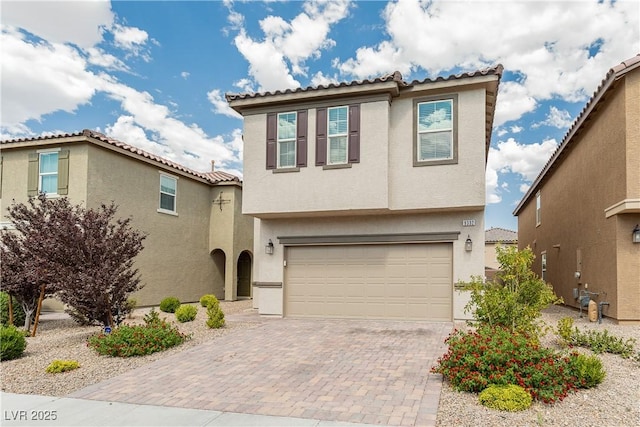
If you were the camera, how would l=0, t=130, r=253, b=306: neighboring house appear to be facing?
facing the viewer and to the left of the viewer

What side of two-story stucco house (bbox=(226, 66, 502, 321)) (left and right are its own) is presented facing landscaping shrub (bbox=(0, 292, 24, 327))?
right

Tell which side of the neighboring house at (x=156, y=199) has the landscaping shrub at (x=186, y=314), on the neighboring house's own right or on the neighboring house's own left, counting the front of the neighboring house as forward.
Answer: on the neighboring house's own left

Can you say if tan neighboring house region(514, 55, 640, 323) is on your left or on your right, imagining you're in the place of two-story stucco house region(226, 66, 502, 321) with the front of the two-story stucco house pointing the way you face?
on your left

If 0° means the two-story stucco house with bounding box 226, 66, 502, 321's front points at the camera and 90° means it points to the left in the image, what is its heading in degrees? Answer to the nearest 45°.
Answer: approximately 0°

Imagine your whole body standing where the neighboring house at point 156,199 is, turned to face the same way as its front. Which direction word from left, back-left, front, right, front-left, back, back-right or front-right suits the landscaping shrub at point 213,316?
front-left

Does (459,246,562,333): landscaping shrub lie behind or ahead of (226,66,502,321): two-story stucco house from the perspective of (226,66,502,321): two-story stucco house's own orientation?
ahead

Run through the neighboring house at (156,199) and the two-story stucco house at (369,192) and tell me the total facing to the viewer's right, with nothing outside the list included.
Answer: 0

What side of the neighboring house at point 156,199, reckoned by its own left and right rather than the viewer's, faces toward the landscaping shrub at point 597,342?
left

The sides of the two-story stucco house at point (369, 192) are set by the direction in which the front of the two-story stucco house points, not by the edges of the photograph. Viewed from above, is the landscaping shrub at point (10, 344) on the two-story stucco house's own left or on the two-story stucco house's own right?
on the two-story stucco house's own right

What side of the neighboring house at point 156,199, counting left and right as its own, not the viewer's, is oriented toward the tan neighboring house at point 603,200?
left
